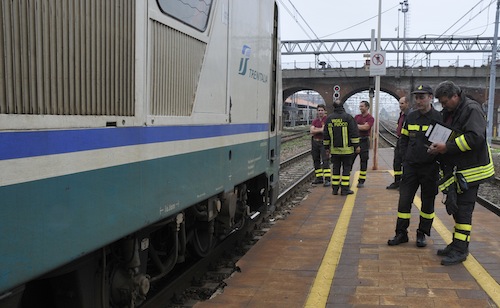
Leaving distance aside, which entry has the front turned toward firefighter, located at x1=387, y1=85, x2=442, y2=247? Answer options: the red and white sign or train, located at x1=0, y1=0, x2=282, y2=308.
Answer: the red and white sign

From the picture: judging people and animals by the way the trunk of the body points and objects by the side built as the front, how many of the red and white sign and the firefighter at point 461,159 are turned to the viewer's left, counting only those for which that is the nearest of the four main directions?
1

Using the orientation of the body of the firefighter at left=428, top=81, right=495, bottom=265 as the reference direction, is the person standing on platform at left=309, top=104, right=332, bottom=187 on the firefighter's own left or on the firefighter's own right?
on the firefighter's own right

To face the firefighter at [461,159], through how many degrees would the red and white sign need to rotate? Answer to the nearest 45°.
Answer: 0° — it already faces them

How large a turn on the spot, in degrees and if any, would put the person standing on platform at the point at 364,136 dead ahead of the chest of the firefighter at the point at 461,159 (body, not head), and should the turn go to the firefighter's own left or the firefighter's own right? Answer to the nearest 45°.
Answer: approximately 90° to the firefighter's own right
